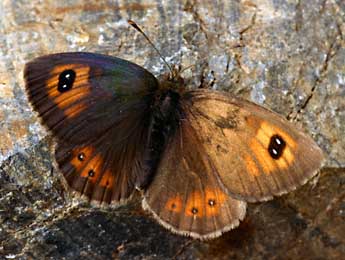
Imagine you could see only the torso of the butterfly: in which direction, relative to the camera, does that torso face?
away from the camera
